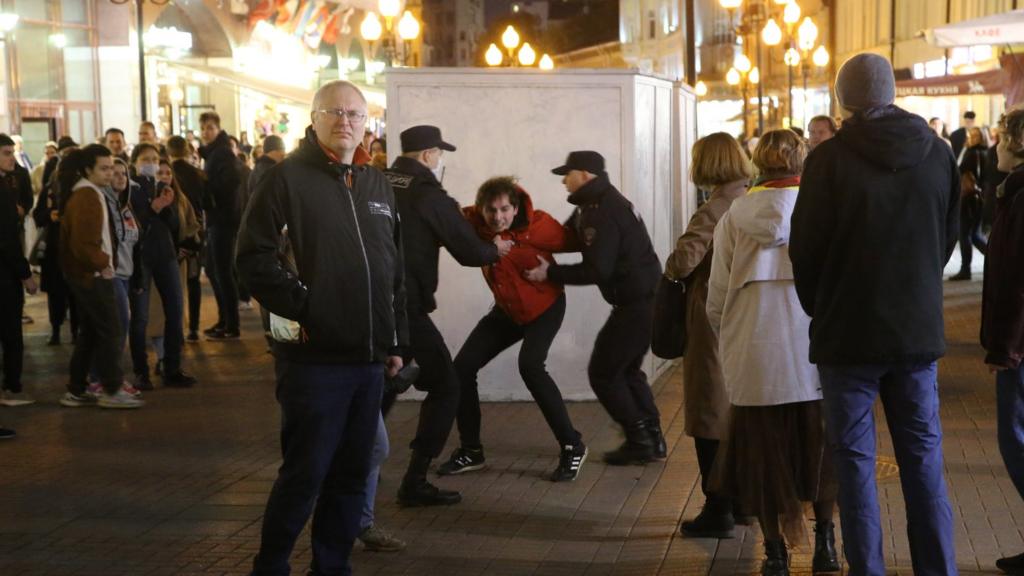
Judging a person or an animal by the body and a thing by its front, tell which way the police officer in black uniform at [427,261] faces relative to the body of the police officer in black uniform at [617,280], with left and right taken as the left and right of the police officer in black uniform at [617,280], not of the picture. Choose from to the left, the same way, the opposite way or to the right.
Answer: the opposite way

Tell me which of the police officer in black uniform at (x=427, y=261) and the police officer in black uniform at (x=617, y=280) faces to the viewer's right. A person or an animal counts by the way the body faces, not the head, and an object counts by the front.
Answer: the police officer in black uniform at (x=427, y=261)

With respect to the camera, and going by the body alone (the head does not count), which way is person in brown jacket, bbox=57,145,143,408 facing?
to the viewer's right

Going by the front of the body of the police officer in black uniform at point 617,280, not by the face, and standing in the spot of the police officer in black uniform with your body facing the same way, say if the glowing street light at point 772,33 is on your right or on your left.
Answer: on your right

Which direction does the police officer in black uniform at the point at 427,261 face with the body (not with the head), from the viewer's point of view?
to the viewer's right

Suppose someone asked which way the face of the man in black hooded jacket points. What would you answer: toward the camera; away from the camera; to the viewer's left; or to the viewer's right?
away from the camera

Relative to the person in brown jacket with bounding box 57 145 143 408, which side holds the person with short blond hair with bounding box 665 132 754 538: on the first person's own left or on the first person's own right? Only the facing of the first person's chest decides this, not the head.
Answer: on the first person's own right

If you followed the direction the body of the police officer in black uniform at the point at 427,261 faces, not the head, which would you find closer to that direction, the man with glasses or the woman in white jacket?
the woman in white jacket

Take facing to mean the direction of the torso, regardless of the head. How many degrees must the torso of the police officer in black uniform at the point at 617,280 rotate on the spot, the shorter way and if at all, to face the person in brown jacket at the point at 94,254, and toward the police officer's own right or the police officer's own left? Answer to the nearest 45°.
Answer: approximately 45° to the police officer's own right

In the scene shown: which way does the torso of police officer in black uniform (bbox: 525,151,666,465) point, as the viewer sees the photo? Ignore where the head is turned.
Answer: to the viewer's left

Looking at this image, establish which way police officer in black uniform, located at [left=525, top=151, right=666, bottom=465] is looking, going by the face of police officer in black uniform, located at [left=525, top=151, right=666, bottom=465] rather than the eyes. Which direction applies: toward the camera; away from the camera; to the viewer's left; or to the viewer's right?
to the viewer's left
